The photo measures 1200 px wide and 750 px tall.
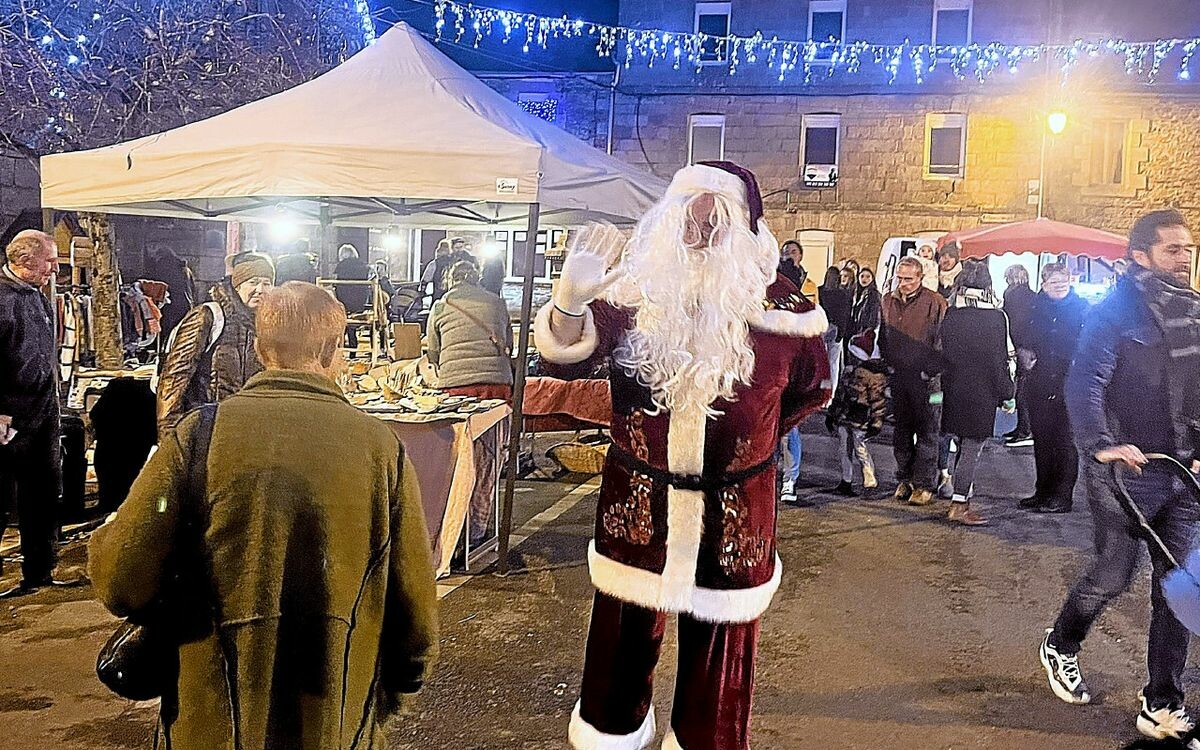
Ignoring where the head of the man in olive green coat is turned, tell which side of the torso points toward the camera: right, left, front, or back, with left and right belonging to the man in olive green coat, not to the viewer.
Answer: back

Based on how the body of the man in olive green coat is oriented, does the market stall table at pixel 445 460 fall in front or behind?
in front

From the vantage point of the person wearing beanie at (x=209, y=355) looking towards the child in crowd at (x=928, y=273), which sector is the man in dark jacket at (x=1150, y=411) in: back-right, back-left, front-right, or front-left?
front-right

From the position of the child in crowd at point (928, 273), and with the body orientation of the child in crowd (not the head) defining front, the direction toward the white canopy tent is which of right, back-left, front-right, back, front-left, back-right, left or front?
front-right

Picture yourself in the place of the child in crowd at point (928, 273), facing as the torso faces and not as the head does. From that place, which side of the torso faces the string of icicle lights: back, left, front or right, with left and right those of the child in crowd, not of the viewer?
back

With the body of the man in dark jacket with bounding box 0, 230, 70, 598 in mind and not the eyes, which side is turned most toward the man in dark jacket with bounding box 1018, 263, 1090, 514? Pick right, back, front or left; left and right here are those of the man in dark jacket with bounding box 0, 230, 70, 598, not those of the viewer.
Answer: front

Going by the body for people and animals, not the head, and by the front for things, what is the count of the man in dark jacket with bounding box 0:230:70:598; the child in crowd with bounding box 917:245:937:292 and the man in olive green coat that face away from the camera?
1

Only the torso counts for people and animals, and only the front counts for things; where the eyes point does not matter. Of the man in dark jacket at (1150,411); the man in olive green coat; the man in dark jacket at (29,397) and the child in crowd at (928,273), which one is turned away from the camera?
the man in olive green coat

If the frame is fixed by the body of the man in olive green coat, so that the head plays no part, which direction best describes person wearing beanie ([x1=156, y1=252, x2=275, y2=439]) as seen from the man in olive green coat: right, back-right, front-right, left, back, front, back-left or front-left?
front

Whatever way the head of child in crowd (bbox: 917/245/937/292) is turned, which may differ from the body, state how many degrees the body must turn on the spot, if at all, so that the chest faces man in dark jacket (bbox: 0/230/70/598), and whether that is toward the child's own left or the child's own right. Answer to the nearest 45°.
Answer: approximately 45° to the child's own right

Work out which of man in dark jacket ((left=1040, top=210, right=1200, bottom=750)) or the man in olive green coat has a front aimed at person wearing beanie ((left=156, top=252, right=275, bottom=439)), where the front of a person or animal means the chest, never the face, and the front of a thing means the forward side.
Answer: the man in olive green coat

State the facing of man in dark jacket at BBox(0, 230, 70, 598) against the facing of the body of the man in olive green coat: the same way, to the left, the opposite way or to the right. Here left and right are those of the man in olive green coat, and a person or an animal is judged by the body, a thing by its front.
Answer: to the right

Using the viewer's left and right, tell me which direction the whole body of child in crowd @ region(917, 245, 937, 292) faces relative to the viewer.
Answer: facing the viewer

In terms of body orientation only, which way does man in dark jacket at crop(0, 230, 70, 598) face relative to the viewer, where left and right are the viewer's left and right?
facing to the right of the viewer
